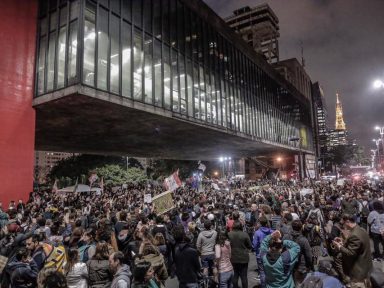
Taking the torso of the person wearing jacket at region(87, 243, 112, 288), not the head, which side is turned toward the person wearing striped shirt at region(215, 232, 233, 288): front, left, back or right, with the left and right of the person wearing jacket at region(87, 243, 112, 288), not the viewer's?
right

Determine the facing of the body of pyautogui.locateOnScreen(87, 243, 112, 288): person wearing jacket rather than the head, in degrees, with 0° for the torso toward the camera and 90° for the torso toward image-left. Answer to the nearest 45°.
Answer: approximately 180°

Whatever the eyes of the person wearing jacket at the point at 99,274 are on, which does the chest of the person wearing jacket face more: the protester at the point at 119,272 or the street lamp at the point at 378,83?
the street lamp

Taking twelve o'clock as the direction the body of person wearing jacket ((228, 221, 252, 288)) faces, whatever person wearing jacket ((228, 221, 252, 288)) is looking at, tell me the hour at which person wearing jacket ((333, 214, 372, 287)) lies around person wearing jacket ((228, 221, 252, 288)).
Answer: person wearing jacket ((333, 214, 372, 287)) is roughly at 4 o'clock from person wearing jacket ((228, 221, 252, 288)).

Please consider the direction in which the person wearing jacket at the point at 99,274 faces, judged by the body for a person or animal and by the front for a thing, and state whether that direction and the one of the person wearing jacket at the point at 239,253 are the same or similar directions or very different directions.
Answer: same or similar directions

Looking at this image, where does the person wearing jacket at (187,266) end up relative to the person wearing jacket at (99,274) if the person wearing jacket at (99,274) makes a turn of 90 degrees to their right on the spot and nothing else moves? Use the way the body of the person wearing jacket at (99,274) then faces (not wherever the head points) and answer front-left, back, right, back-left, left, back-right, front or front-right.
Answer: front

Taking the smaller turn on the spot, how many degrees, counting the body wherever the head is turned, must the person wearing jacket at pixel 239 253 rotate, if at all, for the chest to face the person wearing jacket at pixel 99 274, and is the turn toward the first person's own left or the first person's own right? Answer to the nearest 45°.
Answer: approximately 135° to the first person's own left

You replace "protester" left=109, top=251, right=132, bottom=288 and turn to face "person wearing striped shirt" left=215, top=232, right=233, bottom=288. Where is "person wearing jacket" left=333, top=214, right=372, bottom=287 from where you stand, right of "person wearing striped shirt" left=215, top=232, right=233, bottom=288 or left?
right

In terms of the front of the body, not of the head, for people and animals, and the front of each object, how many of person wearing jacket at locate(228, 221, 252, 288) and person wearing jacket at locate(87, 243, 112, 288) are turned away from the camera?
2

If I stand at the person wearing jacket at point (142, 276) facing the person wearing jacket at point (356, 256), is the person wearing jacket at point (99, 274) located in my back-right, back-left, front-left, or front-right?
back-left

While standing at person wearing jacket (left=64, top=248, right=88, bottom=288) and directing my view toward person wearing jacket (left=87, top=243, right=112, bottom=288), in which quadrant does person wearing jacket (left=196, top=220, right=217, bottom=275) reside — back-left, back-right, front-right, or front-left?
front-left

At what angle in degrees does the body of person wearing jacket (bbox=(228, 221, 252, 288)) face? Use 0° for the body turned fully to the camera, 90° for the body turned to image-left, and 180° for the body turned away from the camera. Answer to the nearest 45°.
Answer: approximately 180°

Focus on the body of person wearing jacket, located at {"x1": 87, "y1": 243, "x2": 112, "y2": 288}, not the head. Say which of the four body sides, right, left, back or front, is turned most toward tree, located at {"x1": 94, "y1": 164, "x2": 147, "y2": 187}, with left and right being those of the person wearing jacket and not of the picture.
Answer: front
